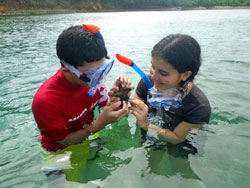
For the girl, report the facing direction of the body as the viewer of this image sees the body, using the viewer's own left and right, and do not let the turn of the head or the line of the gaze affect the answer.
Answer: facing the viewer and to the left of the viewer

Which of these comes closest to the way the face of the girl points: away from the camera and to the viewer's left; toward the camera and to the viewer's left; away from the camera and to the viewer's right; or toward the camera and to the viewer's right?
toward the camera and to the viewer's left
